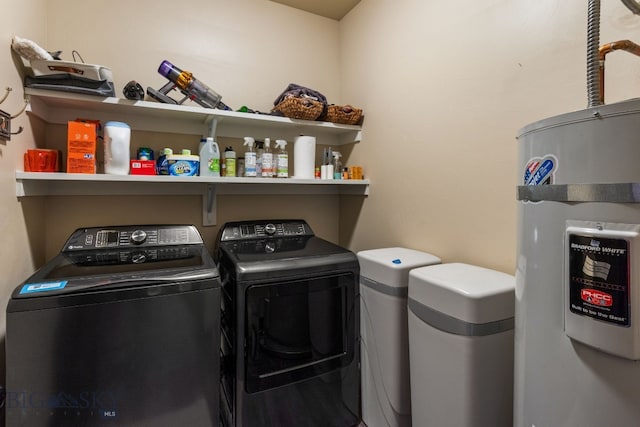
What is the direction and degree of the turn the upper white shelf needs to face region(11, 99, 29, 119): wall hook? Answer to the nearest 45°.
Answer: approximately 45° to its right

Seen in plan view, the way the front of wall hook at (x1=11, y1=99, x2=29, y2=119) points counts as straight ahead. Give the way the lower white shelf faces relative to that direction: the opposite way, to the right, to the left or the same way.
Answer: to the right

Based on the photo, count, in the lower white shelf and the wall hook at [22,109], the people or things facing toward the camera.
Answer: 1

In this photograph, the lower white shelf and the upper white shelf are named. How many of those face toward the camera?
2

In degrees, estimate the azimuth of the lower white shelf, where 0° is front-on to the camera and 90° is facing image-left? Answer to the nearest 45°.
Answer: approximately 0°

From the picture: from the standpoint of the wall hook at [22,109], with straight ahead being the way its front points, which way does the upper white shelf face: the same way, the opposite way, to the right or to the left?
to the right

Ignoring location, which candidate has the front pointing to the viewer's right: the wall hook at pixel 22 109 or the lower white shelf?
the wall hook

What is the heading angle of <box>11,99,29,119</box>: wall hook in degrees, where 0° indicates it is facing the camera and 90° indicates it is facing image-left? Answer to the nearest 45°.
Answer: approximately 270°
